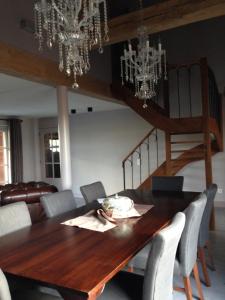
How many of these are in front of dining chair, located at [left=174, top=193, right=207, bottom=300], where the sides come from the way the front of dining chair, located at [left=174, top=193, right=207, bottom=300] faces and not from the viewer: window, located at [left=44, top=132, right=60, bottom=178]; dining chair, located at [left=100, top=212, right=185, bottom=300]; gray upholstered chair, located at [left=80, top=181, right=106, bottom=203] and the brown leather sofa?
3

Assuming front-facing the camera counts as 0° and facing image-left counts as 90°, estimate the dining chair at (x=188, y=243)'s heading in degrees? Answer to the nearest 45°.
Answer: approximately 135°

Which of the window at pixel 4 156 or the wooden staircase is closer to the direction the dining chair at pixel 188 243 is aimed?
the window

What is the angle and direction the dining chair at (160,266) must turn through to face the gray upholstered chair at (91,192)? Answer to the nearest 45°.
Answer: approximately 45° to its right

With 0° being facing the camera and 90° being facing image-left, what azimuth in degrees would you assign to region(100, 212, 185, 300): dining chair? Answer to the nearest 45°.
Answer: approximately 135°

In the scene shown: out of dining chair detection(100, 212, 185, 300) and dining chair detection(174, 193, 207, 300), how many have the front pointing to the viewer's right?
0

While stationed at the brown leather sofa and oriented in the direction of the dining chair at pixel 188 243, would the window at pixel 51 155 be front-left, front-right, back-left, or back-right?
back-left

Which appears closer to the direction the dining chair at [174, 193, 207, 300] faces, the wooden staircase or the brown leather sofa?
the brown leather sofa
